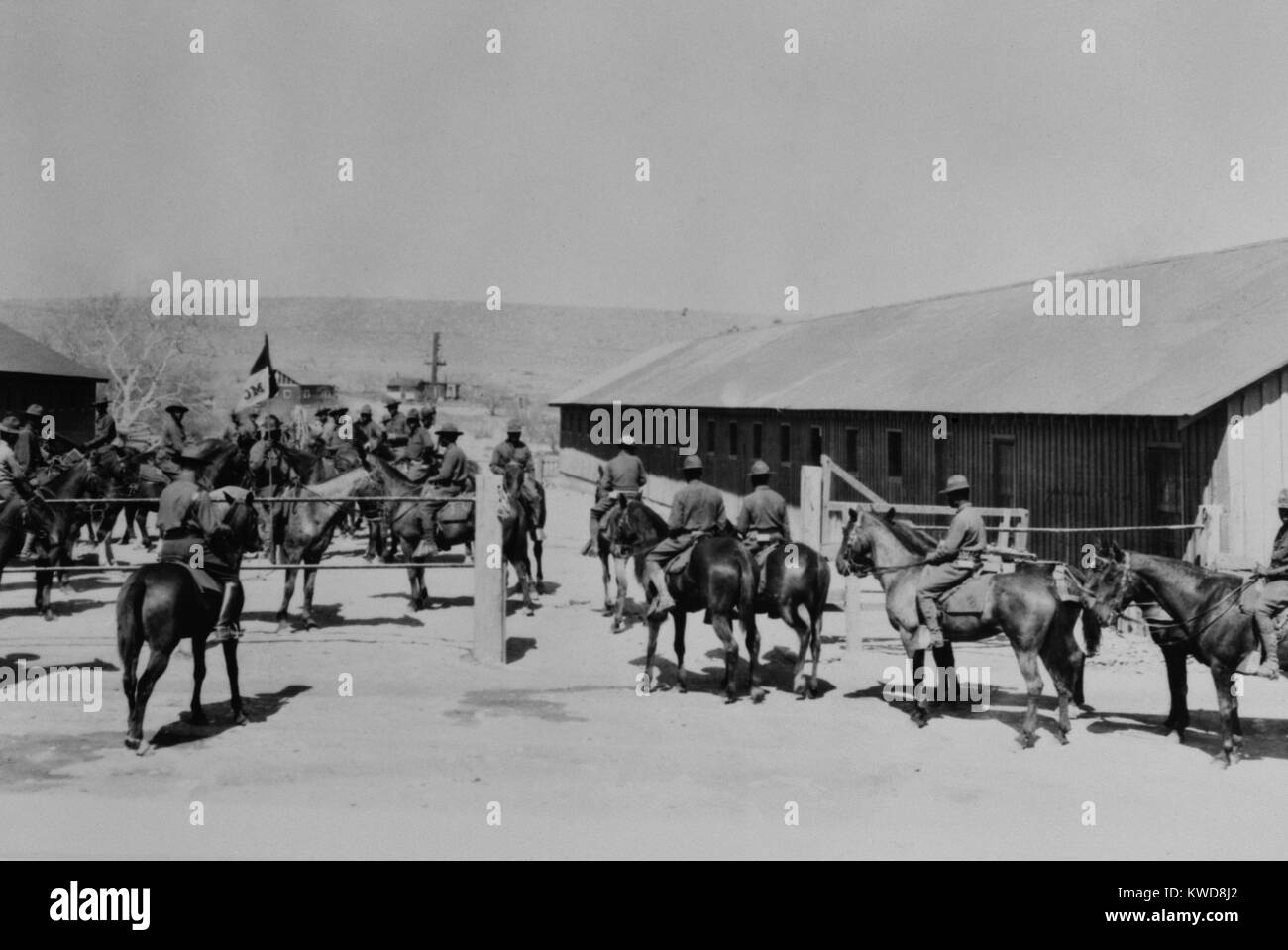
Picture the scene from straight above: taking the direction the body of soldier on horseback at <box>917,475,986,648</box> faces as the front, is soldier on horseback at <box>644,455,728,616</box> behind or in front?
in front

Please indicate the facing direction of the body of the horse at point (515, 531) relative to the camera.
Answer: toward the camera

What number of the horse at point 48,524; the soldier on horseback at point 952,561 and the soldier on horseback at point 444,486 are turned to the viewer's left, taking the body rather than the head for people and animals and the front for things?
2

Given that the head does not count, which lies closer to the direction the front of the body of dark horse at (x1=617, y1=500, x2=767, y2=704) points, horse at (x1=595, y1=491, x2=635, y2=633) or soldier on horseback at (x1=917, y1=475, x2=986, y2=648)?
the horse

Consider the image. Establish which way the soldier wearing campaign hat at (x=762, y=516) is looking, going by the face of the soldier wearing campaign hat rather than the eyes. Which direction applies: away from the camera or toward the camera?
away from the camera

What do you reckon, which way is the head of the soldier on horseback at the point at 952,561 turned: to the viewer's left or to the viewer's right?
to the viewer's left

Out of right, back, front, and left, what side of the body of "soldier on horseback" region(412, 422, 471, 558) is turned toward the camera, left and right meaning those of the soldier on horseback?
left

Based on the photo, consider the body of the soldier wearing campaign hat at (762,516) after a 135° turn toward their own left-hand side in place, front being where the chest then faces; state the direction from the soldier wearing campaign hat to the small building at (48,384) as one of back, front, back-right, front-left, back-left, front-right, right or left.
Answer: right

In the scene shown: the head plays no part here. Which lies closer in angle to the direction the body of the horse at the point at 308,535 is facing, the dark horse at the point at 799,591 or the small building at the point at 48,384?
the dark horse

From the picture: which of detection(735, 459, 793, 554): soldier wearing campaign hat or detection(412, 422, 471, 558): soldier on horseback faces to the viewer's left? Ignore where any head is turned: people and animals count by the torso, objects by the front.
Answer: the soldier on horseback

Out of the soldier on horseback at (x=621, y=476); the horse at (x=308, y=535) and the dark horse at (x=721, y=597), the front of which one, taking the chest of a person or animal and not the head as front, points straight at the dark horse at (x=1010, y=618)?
the horse

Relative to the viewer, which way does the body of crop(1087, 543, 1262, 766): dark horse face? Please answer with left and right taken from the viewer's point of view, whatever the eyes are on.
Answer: facing the viewer and to the left of the viewer

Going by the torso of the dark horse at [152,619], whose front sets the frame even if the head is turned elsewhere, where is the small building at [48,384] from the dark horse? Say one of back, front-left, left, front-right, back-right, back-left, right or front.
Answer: front-left
